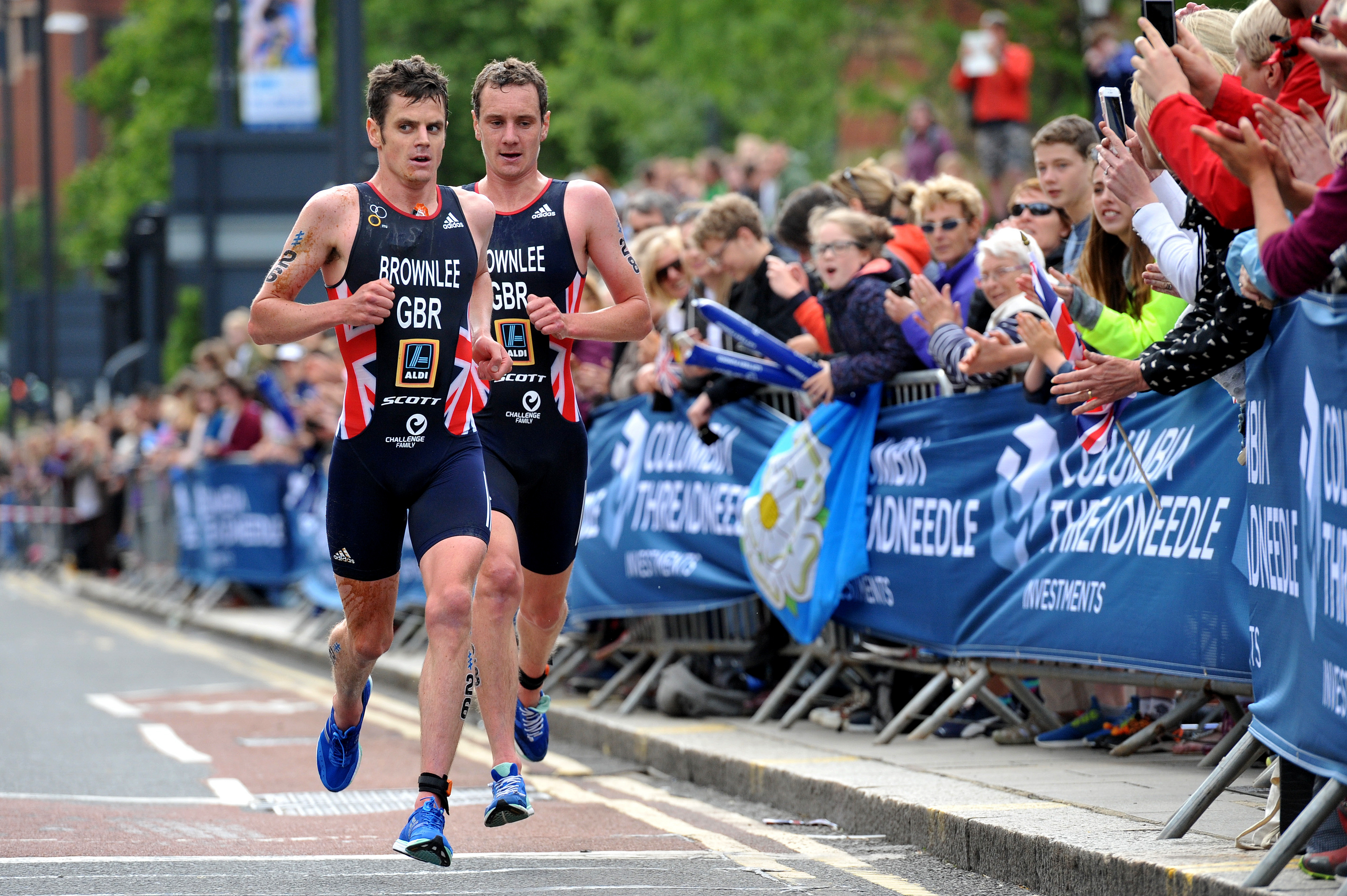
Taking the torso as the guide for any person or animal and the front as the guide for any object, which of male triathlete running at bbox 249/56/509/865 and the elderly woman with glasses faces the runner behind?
the elderly woman with glasses

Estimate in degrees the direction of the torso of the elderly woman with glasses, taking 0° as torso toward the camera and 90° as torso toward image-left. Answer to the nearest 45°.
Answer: approximately 45°

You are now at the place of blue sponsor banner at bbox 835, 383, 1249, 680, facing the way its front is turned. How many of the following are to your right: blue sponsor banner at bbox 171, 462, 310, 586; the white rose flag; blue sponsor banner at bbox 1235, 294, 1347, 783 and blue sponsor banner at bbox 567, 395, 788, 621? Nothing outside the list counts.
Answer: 3

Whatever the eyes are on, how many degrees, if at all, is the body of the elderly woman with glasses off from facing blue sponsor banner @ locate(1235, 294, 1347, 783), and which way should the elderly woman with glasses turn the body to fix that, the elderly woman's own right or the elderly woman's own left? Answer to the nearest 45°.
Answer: approximately 45° to the elderly woman's own left

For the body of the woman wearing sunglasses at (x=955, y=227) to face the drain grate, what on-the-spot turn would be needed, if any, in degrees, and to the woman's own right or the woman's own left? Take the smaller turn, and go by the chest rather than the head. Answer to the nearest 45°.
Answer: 0° — they already face it
